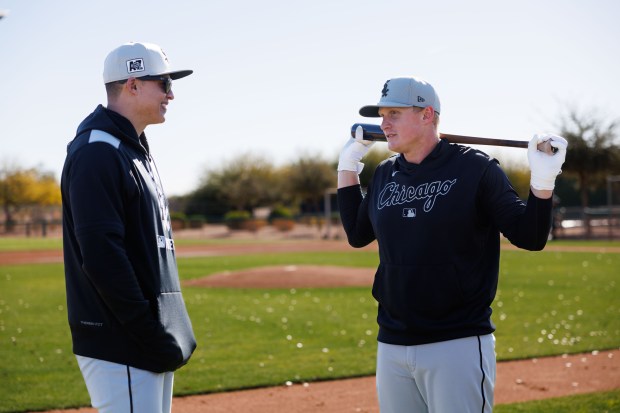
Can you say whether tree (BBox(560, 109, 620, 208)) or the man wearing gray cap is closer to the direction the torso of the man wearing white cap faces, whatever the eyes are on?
the man wearing gray cap

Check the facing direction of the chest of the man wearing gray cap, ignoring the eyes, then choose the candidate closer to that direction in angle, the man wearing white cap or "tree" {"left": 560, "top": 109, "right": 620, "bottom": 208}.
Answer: the man wearing white cap

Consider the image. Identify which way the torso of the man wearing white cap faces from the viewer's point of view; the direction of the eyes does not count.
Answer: to the viewer's right

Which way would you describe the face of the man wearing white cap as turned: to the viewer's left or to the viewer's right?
to the viewer's right

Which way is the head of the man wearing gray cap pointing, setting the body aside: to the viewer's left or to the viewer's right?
to the viewer's left

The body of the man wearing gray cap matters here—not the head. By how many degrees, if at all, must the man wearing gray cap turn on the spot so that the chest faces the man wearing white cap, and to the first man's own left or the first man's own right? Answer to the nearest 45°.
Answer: approximately 45° to the first man's own right

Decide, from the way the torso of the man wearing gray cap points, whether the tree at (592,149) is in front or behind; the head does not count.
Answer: behind

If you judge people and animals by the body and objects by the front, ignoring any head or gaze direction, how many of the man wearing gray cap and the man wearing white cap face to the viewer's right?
1

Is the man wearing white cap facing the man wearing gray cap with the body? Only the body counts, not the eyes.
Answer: yes

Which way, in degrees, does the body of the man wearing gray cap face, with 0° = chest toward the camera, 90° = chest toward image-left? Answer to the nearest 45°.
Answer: approximately 45°

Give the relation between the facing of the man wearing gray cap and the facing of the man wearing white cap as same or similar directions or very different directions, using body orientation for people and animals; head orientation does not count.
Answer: very different directions
